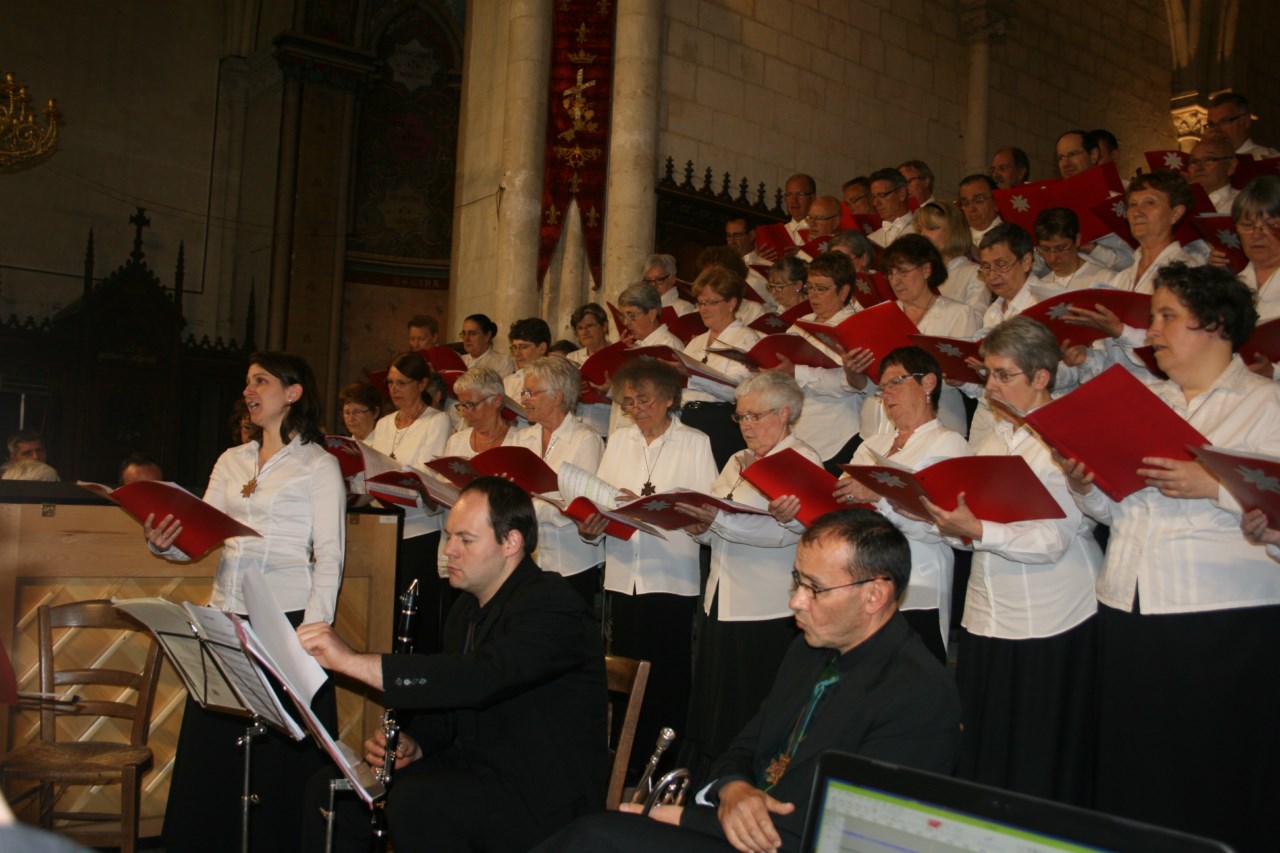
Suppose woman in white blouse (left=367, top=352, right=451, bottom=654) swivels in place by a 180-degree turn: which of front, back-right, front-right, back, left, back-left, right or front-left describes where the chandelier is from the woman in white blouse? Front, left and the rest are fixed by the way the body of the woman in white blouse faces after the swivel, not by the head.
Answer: left

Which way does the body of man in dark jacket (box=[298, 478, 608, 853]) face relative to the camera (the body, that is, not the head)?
to the viewer's left

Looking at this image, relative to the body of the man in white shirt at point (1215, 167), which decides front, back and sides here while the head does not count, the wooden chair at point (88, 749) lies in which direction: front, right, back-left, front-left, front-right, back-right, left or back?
front

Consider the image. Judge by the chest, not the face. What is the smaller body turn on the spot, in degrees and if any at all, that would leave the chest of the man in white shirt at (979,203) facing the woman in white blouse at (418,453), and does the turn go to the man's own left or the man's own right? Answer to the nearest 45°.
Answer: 0° — they already face them

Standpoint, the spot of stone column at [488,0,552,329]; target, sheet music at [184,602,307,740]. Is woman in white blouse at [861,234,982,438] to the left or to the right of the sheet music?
left

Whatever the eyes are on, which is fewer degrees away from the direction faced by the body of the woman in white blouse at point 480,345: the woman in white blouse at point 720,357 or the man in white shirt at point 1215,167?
the woman in white blouse

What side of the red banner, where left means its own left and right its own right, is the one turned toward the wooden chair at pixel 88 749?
front

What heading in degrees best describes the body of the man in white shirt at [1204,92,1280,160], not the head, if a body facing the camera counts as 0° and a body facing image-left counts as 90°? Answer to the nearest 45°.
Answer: approximately 45°

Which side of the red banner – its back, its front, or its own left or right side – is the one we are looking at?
front

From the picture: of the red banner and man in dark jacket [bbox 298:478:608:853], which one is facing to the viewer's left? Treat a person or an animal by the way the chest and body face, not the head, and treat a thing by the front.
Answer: the man in dark jacket

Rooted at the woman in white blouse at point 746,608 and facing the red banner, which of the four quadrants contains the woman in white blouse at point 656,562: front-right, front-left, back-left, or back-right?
front-left

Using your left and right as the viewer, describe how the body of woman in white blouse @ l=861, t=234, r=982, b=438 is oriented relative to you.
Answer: facing the viewer and to the left of the viewer

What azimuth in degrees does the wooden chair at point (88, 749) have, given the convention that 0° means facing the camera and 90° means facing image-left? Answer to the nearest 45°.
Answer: approximately 45°

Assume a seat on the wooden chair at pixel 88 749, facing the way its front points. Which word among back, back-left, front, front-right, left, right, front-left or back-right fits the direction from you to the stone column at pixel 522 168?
back

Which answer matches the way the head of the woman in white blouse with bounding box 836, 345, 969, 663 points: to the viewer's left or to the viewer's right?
to the viewer's left

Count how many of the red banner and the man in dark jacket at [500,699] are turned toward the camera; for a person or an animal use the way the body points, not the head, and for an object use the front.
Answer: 1

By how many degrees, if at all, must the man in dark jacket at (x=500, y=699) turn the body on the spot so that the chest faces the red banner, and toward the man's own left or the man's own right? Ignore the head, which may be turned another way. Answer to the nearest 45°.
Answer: approximately 90° to the man's own right

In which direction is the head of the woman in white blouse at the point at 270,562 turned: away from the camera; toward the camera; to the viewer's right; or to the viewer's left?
to the viewer's left

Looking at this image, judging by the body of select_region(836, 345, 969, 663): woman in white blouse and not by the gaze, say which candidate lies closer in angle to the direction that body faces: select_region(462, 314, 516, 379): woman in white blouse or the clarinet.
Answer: the clarinet
